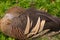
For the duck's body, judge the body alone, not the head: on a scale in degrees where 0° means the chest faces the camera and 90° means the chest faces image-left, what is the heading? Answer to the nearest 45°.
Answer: approximately 90°
